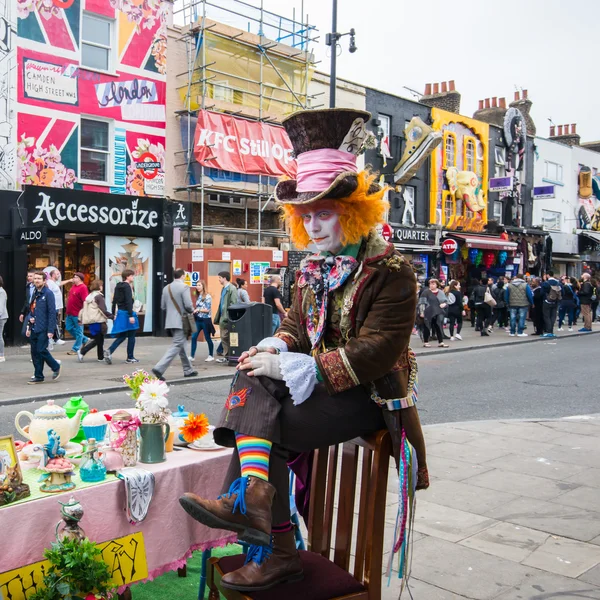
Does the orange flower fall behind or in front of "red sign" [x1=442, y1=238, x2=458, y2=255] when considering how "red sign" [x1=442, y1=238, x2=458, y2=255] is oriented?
in front

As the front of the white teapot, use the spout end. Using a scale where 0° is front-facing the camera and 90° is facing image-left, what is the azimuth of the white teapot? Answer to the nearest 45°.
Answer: approximately 270°

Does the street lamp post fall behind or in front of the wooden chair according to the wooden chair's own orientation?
behind

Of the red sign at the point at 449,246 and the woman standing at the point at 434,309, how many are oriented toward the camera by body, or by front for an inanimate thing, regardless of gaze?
2

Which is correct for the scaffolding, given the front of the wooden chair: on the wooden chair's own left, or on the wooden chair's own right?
on the wooden chair's own right

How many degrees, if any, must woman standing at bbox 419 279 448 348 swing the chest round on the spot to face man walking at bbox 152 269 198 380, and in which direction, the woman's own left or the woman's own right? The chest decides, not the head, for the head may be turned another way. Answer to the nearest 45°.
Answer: approximately 45° to the woman's own right

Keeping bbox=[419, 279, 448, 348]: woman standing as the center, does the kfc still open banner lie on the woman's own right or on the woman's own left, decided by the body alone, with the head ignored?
on the woman's own right
